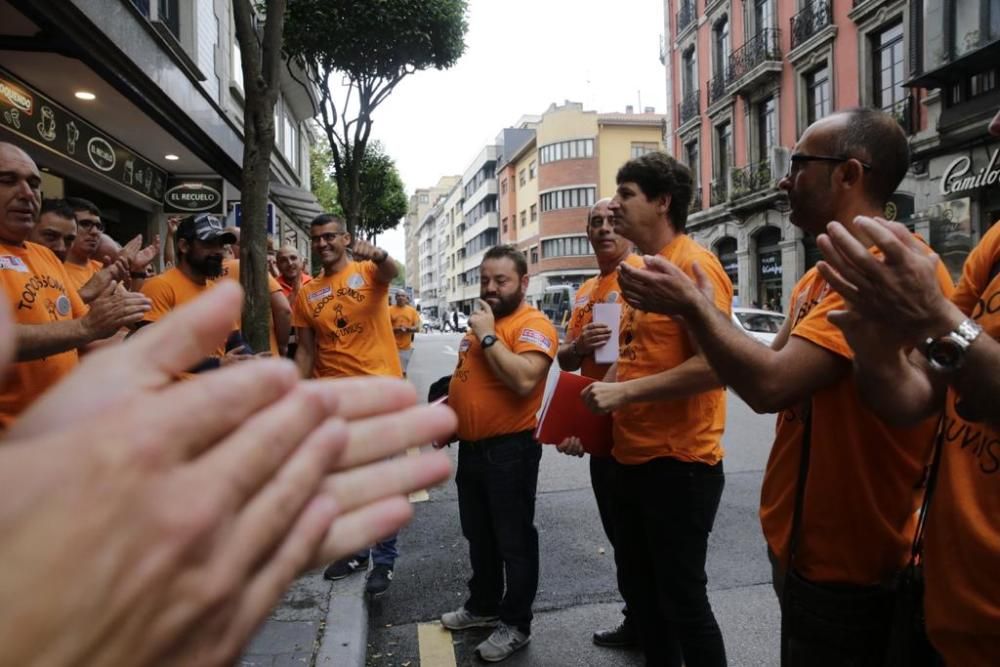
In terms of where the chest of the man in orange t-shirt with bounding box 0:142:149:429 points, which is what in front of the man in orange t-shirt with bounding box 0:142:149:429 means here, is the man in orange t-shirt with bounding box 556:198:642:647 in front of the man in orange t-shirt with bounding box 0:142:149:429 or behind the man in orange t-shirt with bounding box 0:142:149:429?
in front

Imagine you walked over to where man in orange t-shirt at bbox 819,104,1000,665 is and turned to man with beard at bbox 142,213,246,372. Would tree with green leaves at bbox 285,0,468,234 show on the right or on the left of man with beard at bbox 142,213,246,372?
right

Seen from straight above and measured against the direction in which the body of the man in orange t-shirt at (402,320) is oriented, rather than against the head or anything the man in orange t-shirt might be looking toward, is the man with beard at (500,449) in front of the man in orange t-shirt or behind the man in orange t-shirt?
in front

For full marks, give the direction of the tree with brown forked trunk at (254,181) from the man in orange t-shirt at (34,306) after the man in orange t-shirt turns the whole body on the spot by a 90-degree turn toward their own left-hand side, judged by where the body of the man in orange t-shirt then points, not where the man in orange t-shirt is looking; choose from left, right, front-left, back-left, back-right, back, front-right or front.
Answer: front

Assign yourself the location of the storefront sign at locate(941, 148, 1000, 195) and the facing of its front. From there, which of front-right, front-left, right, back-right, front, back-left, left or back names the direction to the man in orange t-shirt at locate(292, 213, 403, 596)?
front-left

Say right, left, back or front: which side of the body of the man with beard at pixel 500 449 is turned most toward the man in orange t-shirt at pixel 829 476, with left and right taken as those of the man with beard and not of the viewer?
left

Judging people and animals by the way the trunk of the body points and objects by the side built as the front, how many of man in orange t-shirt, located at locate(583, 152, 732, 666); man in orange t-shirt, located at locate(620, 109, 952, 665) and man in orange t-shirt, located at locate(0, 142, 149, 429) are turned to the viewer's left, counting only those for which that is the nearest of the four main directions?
2

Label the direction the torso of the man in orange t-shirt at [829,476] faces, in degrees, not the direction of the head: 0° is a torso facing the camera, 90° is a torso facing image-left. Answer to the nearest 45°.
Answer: approximately 90°

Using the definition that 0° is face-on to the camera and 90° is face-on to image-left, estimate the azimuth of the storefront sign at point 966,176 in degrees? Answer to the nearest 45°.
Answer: approximately 45°

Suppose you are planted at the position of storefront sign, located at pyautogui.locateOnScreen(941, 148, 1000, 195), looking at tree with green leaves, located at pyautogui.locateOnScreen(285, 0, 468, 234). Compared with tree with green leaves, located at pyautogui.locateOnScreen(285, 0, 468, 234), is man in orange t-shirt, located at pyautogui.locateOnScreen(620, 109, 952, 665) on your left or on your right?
left

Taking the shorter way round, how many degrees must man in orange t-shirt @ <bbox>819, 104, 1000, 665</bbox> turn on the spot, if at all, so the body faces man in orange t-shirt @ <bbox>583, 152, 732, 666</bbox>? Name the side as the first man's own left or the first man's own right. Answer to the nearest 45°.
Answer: approximately 90° to the first man's own right

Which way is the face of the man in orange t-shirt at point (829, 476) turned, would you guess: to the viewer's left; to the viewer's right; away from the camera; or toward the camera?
to the viewer's left

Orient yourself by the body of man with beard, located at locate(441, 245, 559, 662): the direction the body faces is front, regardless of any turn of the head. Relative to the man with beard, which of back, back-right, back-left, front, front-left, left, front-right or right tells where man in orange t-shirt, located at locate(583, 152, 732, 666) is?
left
